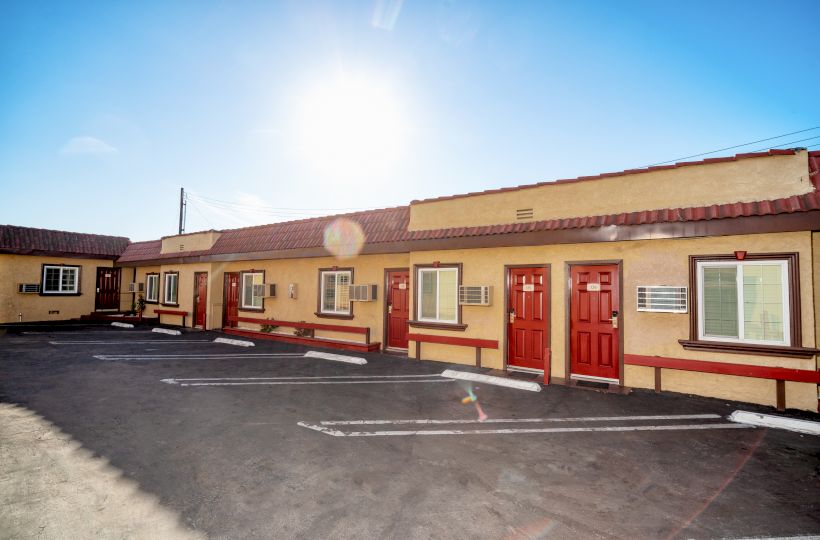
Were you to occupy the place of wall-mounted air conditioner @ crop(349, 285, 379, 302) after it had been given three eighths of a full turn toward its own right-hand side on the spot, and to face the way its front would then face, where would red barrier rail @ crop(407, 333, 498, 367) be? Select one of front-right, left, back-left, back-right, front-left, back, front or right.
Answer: back-right

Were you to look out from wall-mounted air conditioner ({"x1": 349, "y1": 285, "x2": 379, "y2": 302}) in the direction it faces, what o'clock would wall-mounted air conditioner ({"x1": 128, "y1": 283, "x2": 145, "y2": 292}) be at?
wall-mounted air conditioner ({"x1": 128, "y1": 283, "x2": 145, "y2": 292}) is roughly at 3 o'clock from wall-mounted air conditioner ({"x1": 349, "y1": 285, "x2": 379, "y2": 302}).

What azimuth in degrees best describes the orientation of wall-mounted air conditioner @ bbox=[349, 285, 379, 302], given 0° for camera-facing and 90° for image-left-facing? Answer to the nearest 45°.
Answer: approximately 45°

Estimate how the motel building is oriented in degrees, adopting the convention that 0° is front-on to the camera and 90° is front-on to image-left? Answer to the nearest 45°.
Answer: approximately 45°

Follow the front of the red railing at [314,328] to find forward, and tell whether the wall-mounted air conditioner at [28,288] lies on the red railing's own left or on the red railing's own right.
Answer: on the red railing's own right

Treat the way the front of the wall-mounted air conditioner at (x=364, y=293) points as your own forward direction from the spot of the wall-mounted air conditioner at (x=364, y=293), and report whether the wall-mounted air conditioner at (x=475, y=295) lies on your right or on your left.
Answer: on your left

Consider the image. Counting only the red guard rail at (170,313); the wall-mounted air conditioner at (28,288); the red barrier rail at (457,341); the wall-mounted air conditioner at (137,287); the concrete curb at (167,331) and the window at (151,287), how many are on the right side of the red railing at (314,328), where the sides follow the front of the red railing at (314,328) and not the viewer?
5
